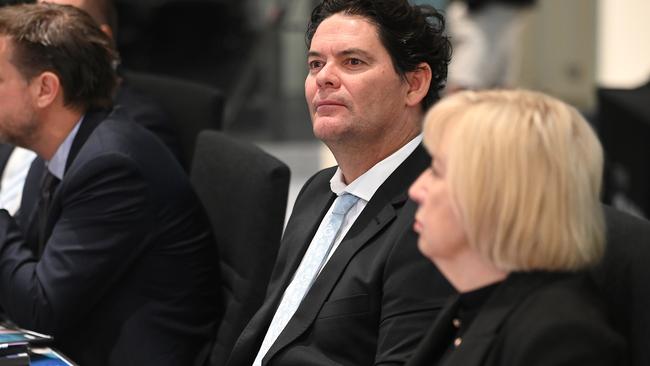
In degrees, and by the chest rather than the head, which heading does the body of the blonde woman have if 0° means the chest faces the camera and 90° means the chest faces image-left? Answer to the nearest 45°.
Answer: approximately 90°

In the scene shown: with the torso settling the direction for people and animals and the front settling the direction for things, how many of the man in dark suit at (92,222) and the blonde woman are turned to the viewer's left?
2

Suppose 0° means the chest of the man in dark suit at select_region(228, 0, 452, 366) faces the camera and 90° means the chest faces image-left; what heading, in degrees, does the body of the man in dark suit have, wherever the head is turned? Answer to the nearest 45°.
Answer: approximately 45°

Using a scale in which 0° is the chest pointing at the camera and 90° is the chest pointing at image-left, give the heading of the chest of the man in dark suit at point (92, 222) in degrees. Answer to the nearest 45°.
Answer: approximately 90°

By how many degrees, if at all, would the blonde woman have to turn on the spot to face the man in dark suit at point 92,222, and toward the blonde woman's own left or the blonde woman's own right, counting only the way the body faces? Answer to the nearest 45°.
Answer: approximately 45° to the blonde woman's own right

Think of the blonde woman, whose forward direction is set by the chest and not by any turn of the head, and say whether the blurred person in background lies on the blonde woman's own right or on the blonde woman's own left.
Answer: on the blonde woman's own right

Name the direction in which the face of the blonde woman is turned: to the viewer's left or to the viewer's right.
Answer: to the viewer's left

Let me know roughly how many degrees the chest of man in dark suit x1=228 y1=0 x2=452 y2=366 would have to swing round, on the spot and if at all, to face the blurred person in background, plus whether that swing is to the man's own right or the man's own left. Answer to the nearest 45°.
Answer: approximately 135° to the man's own right

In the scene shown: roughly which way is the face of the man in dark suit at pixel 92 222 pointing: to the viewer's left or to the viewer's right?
to the viewer's left
